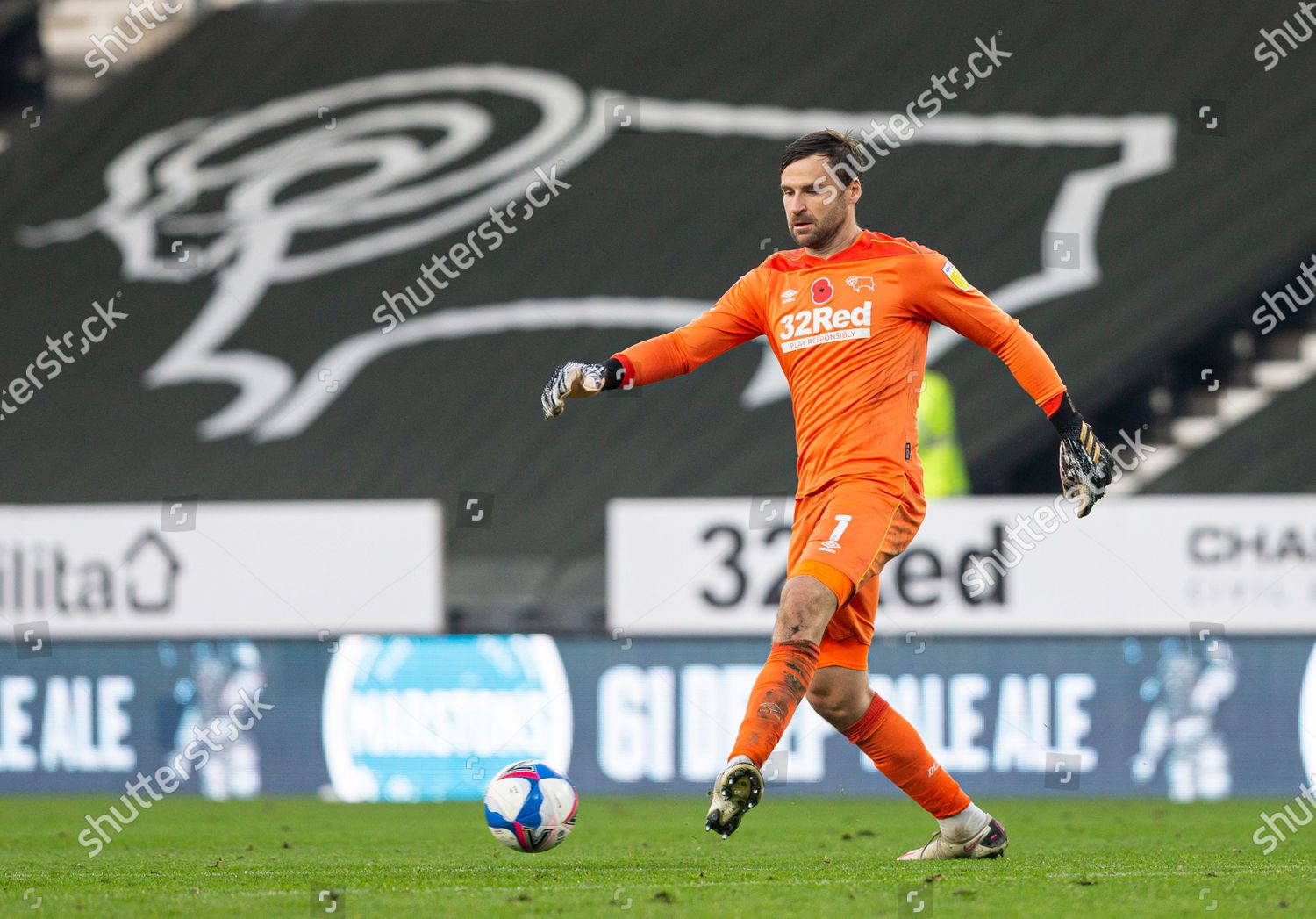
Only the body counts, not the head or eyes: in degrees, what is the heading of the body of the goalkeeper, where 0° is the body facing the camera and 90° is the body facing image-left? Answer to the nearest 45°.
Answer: approximately 45°
